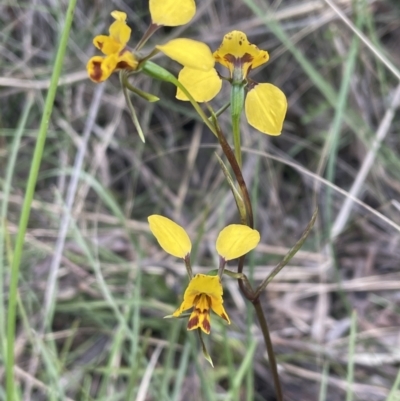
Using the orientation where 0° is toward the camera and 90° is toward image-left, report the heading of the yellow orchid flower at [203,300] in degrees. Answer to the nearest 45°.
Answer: approximately 0°
